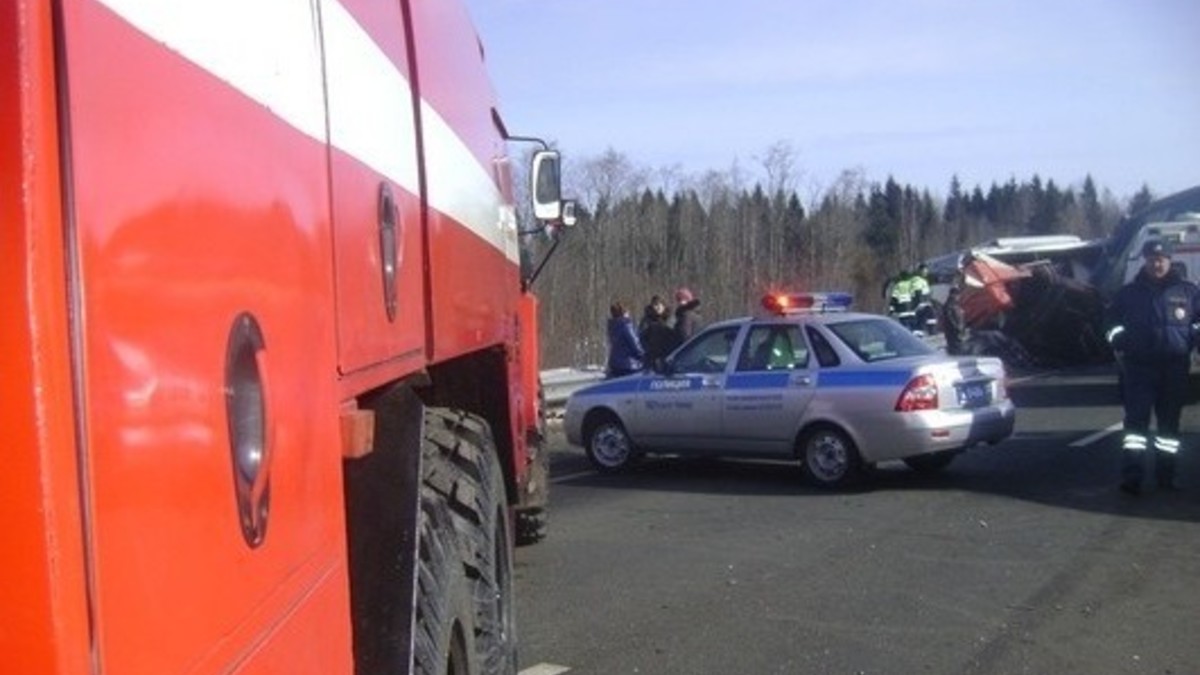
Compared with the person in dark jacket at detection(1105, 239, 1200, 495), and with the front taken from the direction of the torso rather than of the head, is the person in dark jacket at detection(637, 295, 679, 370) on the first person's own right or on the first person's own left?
on the first person's own right

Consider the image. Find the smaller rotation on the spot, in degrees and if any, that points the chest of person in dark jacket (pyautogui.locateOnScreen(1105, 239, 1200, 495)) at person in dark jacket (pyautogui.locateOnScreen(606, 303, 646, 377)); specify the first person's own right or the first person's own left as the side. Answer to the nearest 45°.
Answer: approximately 135° to the first person's own right

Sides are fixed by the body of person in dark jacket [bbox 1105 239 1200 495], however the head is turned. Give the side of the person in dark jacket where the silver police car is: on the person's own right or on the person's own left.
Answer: on the person's own right

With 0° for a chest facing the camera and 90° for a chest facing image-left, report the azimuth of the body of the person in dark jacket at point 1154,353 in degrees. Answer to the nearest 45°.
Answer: approximately 0°

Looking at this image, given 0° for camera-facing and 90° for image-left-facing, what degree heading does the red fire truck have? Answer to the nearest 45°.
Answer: approximately 225°

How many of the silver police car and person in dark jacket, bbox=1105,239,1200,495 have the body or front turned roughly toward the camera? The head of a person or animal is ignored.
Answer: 1

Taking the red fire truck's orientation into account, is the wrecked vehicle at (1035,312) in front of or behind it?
in front

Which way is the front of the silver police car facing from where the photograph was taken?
facing away from the viewer and to the left of the viewer

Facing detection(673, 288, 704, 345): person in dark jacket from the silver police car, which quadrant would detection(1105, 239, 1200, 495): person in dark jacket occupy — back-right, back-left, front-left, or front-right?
back-right

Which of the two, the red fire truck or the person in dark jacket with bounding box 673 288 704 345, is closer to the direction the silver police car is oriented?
the person in dark jacket

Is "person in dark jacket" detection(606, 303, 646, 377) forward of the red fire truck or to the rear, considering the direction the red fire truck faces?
forward

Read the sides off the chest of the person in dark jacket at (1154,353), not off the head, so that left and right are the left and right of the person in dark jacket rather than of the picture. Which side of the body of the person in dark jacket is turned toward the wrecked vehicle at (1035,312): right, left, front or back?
back
